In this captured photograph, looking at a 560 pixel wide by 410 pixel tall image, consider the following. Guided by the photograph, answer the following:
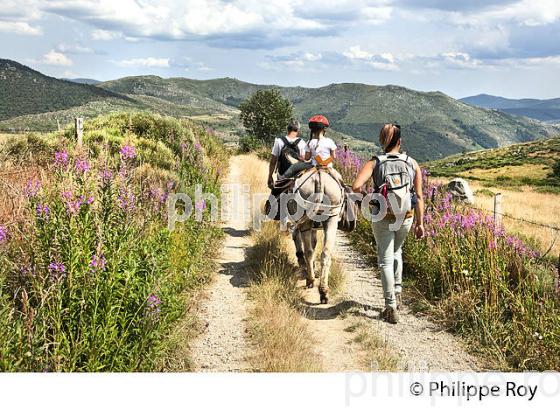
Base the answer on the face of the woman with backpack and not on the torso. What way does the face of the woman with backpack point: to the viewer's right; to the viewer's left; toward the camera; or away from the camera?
away from the camera

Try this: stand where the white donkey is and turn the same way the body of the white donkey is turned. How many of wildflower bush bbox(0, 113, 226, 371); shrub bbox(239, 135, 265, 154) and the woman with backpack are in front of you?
1

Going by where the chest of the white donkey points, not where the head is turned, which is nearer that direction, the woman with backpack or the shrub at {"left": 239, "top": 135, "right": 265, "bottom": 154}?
the shrub

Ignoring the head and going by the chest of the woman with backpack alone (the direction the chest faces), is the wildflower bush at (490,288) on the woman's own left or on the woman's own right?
on the woman's own right

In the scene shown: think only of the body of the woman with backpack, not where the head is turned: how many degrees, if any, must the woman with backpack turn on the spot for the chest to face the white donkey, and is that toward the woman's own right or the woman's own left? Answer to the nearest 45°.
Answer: approximately 45° to the woman's own left

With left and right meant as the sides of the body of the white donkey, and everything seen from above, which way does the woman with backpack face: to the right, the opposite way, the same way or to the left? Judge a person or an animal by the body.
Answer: the same way

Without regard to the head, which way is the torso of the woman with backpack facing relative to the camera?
away from the camera

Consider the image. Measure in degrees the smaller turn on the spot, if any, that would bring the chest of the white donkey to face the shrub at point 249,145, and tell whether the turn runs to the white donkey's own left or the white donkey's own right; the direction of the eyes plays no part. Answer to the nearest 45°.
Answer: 0° — it already faces it

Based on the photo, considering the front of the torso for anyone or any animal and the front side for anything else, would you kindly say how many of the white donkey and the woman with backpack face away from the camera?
2

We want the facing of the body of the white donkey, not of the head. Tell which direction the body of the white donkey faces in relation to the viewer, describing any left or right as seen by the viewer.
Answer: facing away from the viewer

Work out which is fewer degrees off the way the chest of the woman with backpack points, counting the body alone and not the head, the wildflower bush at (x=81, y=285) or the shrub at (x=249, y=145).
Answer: the shrub

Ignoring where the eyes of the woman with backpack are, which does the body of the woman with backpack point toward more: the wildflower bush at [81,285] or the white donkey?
the white donkey
